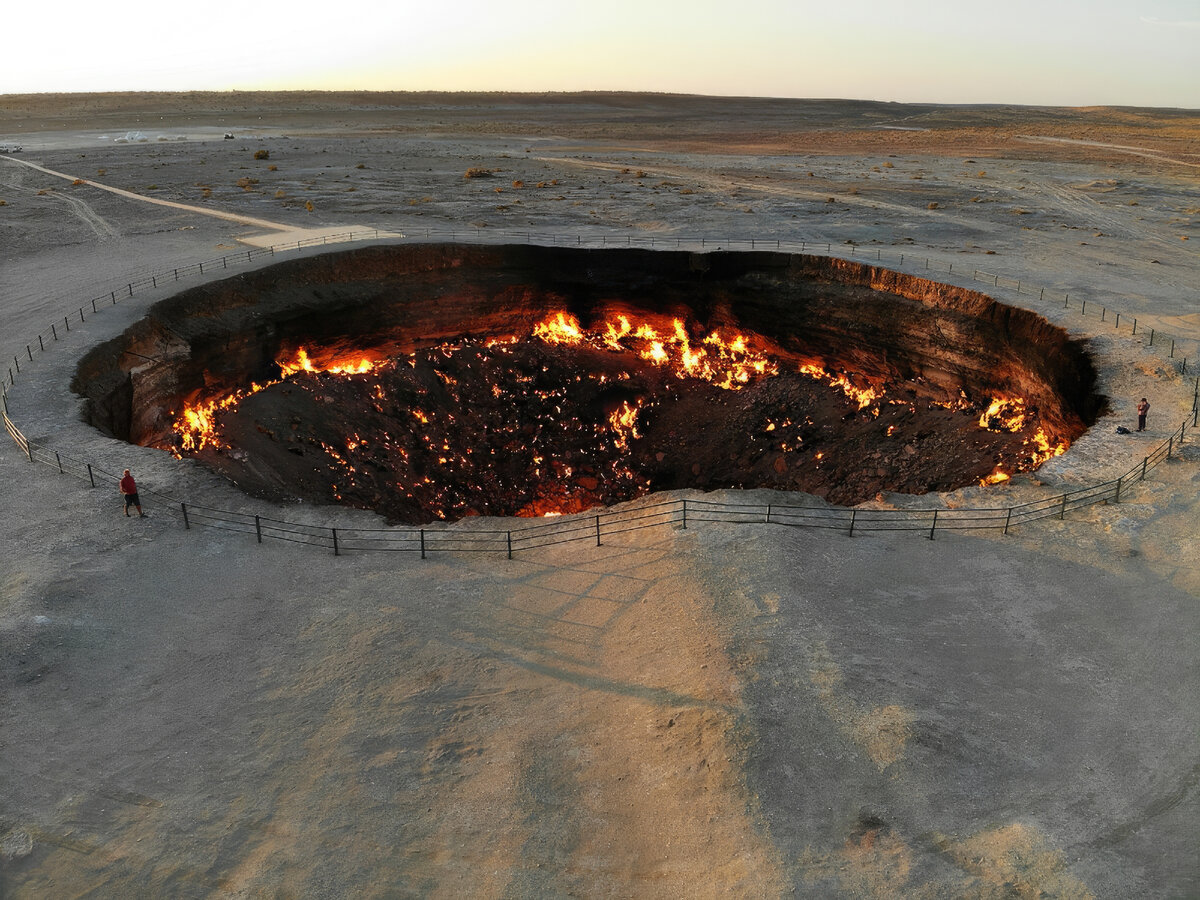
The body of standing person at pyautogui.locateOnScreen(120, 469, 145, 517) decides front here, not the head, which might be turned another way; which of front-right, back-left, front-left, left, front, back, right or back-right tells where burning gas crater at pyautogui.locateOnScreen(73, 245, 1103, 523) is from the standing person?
back-left
